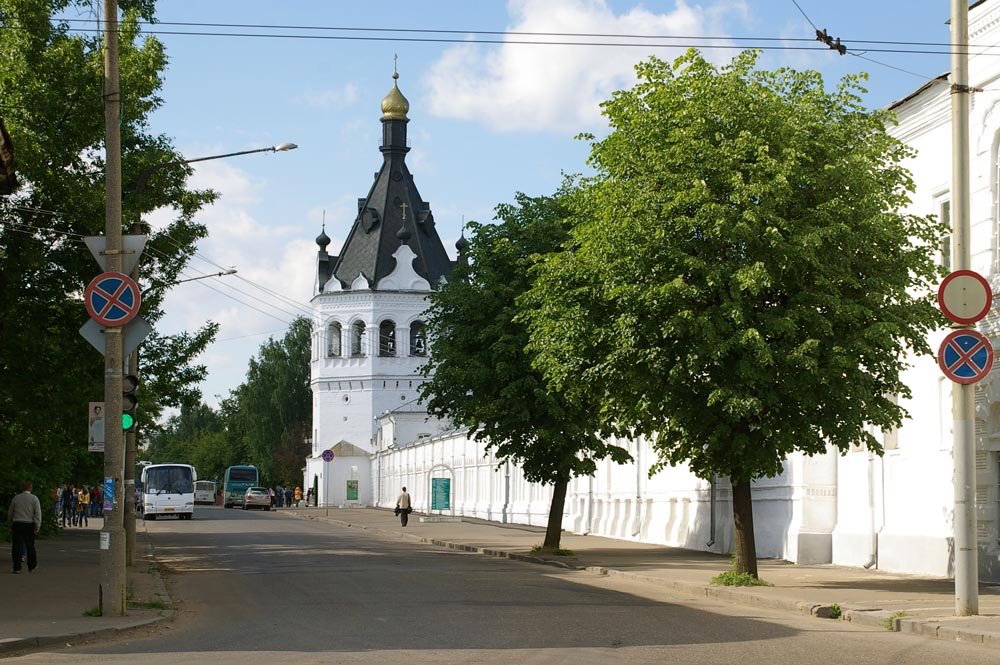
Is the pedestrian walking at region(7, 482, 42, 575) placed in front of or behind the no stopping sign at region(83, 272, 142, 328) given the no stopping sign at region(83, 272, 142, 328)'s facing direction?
behind

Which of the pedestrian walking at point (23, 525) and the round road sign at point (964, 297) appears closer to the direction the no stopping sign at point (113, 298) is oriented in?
the round road sign

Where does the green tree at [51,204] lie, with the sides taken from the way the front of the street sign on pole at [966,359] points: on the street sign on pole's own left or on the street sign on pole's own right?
on the street sign on pole's own right

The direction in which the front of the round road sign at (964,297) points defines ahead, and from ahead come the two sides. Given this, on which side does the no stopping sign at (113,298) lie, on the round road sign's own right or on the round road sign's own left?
on the round road sign's own right

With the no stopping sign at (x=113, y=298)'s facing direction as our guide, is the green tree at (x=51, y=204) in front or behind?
behind

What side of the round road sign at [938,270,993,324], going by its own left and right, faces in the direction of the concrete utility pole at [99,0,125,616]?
right
